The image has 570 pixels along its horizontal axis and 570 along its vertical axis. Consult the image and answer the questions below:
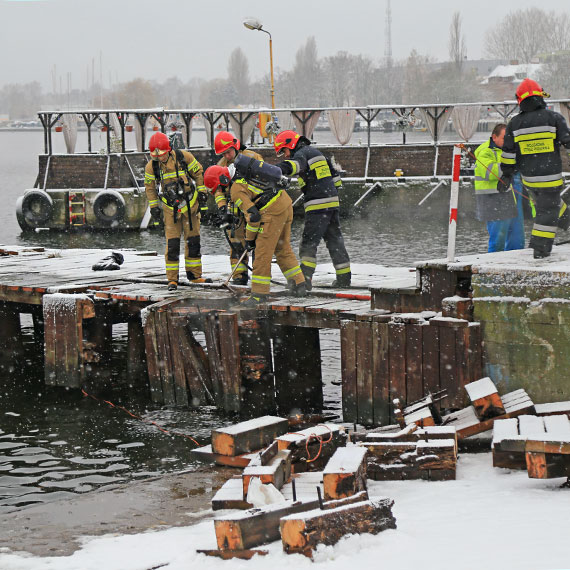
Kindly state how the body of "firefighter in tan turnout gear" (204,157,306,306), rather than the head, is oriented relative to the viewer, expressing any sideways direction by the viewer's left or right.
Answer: facing to the left of the viewer

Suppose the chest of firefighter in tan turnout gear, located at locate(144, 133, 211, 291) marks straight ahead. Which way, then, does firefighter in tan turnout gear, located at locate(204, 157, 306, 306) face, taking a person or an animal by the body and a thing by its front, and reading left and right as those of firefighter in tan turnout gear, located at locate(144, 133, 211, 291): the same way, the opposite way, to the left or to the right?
to the right

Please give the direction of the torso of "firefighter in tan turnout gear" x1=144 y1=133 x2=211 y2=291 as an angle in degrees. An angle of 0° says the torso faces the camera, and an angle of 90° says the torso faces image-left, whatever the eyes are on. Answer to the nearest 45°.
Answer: approximately 0°

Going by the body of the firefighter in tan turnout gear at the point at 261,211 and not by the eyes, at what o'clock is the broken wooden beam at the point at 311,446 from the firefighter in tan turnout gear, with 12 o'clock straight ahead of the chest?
The broken wooden beam is roughly at 9 o'clock from the firefighter in tan turnout gear.

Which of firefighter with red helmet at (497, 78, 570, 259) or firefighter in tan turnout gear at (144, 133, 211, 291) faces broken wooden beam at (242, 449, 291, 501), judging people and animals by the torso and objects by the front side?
the firefighter in tan turnout gear

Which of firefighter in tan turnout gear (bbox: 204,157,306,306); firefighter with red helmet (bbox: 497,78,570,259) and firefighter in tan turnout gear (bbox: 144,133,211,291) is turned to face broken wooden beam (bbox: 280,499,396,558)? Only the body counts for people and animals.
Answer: firefighter in tan turnout gear (bbox: 144,133,211,291)
